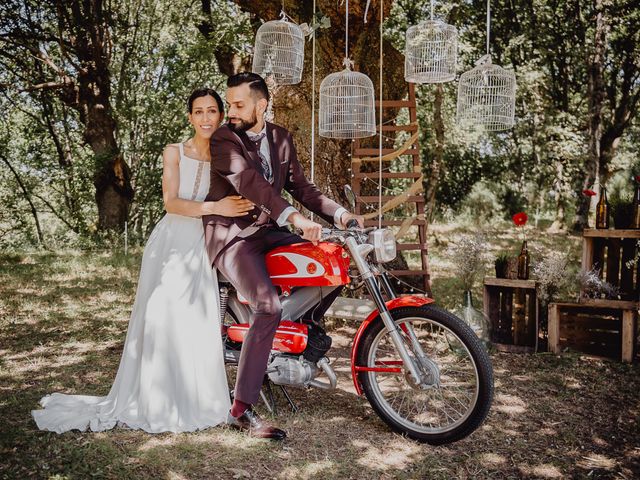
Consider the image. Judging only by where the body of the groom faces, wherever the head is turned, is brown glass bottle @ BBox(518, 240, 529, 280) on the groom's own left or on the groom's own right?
on the groom's own left

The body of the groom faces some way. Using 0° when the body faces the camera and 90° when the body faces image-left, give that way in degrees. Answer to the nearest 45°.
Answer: approximately 315°

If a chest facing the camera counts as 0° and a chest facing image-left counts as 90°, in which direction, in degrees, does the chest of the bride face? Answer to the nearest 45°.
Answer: approximately 315°

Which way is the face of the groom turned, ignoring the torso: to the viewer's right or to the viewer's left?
to the viewer's left

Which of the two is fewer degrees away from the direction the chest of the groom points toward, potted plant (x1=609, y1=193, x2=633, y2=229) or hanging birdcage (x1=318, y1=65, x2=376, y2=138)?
the potted plant

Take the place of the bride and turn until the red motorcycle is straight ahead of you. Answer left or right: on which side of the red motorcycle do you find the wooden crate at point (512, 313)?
left

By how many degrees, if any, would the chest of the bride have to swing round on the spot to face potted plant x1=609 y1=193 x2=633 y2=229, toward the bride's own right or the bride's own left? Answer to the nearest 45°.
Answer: approximately 45° to the bride's own left

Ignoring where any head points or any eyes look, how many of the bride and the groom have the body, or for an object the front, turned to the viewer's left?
0

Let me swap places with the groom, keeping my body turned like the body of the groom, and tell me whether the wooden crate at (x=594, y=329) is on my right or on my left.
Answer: on my left

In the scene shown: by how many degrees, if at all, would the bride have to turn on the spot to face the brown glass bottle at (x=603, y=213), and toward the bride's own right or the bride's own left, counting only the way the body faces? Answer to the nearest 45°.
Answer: approximately 45° to the bride's own left

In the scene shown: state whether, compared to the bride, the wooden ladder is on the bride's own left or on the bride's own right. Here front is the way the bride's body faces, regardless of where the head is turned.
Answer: on the bride's own left
